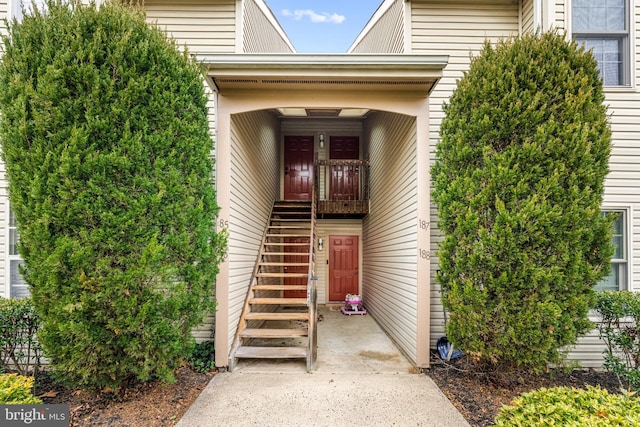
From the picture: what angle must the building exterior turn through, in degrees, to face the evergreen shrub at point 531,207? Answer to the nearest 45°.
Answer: approximately 45° to its left

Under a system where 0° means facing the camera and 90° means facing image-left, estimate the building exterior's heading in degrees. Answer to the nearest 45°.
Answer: approximately 0°

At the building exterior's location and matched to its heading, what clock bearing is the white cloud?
The white cloud is roughly at 6 o'clock from the building exterior.

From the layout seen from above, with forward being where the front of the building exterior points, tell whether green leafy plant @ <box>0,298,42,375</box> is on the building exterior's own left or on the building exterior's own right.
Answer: on the building exterior's own right
